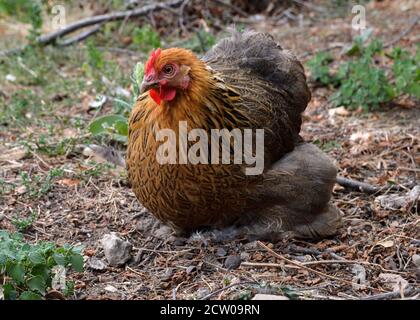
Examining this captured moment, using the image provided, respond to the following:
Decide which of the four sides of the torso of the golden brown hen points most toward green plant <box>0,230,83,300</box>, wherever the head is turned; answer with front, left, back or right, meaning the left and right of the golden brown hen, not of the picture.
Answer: front

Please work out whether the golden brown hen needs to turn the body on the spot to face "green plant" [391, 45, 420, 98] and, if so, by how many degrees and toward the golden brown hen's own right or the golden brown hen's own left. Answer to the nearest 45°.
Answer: approximately 180°

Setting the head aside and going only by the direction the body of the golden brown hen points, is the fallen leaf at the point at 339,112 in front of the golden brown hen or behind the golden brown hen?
behind

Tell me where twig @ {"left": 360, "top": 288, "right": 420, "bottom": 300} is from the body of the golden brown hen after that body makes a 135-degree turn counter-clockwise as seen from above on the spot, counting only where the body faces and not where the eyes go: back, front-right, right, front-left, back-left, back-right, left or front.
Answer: front-right

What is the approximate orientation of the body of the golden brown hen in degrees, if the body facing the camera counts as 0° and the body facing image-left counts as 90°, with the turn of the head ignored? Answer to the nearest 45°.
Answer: approximately 45°

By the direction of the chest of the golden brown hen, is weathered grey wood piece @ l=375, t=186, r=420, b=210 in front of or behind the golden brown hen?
behind

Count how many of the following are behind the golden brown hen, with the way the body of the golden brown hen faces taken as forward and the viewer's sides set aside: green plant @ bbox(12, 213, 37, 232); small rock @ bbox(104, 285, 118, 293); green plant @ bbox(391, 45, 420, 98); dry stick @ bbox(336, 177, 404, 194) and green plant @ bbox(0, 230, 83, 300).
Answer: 2

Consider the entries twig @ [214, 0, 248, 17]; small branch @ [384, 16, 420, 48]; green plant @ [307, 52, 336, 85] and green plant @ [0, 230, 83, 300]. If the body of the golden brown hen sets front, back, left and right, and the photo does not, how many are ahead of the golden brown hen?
1

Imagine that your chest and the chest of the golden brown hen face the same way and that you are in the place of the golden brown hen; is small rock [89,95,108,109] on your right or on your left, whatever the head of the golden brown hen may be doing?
on your right

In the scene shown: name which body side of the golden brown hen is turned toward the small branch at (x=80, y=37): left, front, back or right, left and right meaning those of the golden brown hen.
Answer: right
